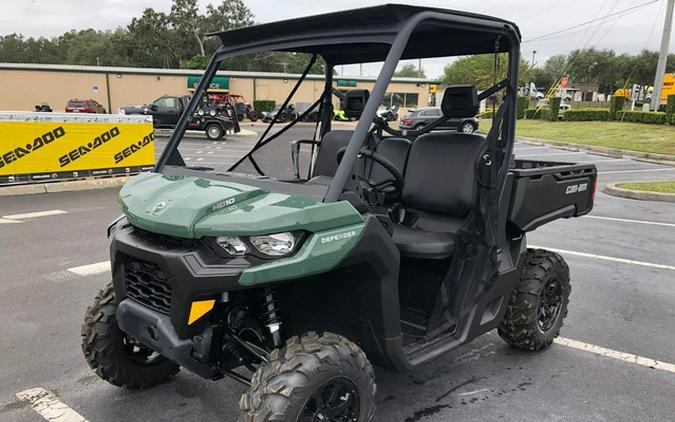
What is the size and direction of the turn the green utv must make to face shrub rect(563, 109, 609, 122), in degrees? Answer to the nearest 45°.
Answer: approximately 180°

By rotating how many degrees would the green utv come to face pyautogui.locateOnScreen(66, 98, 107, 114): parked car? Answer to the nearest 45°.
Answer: approximately 90° to its right

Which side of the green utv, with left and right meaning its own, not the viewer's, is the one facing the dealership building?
right

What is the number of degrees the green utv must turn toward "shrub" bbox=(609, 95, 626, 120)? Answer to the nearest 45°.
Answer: approximately 180°

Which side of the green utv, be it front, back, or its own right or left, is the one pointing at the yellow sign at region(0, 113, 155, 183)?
right

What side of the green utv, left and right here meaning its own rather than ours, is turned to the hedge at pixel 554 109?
back

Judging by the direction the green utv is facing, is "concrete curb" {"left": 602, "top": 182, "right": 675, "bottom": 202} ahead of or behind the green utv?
behind

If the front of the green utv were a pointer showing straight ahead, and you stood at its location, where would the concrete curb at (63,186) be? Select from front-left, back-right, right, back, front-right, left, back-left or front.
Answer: right
